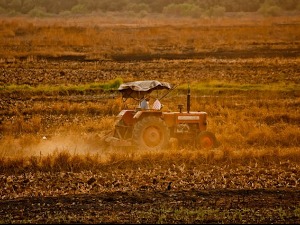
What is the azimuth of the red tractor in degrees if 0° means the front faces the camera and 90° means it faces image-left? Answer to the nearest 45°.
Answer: approximately 270°
